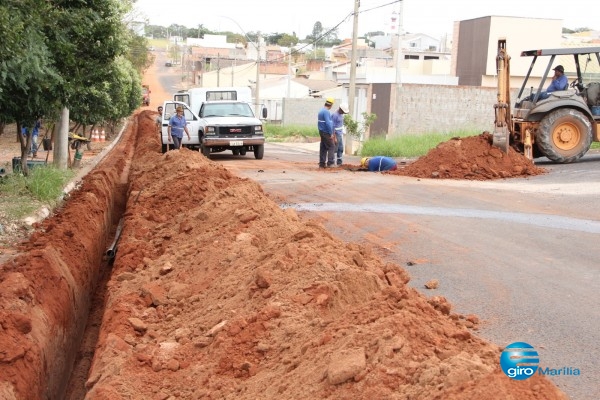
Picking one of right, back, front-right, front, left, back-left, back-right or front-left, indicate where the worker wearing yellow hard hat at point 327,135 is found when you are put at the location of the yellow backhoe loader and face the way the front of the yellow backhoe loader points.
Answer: back

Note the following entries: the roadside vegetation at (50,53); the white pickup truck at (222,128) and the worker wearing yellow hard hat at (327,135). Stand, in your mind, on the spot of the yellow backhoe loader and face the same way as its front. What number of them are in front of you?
0

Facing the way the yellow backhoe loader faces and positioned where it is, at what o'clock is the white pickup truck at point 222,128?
The white pickup truck is roughly at 7 o'clock from the yellow backhoe loader.

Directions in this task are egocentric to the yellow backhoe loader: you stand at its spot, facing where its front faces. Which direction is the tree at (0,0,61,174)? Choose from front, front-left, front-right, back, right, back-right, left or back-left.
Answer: back-right

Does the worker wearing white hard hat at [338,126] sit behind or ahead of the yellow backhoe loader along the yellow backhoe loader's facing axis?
behind

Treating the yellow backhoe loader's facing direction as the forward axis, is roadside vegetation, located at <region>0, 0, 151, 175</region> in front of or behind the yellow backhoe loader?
behind

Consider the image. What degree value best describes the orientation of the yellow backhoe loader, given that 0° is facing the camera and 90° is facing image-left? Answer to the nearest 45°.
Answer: approximately 270°

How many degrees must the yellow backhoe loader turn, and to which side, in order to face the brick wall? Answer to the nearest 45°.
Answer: approximately 90° to its left

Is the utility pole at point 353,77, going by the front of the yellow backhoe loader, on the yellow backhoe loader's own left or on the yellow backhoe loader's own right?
on the yellow backhoe loader's own left

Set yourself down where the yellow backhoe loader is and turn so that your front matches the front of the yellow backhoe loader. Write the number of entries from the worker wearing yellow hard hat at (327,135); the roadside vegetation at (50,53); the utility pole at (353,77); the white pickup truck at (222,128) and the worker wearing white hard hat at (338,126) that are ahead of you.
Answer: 0

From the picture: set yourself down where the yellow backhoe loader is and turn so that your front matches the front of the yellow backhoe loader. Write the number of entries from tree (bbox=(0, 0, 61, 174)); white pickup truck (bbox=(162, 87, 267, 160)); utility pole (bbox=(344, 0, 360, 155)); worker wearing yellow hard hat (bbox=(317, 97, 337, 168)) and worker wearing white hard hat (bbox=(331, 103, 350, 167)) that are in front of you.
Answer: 0

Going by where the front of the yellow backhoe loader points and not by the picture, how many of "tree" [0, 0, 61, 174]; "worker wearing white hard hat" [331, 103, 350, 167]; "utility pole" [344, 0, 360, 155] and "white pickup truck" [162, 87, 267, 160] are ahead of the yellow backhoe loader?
0

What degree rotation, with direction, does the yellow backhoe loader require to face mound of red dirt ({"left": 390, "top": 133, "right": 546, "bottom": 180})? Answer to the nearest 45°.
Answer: approximately 135° to its right

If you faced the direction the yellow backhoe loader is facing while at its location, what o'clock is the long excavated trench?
The long excavated trench is roughly at 4 o'clock from the yellow backhoe loader.

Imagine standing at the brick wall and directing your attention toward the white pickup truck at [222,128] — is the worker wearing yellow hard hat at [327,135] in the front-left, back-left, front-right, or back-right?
front-left
